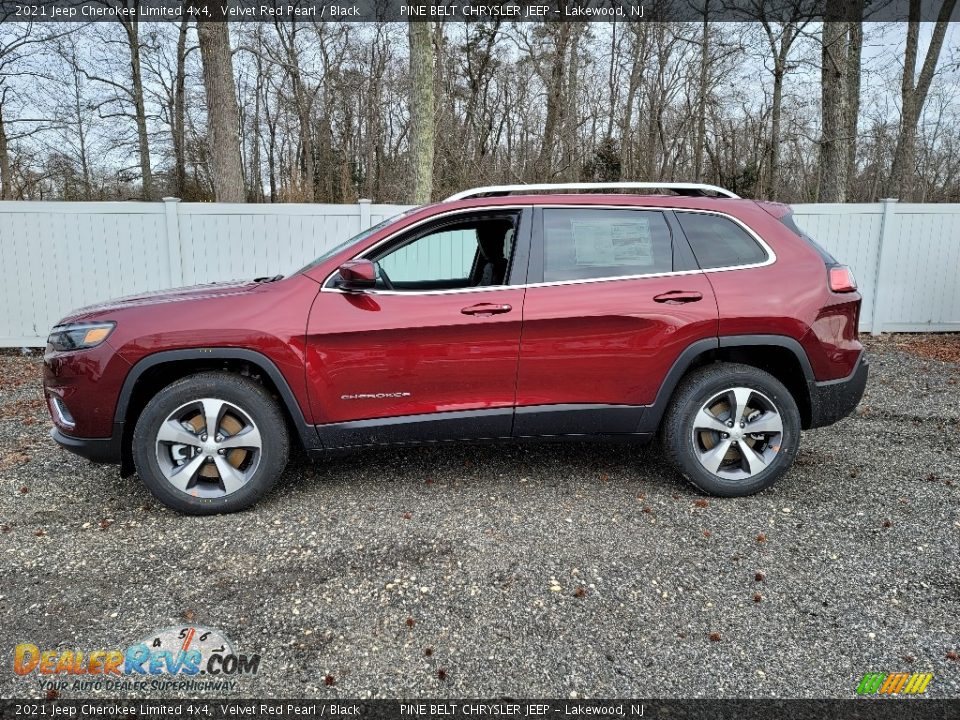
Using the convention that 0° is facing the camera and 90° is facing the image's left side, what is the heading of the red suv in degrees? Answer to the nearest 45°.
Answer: approximately 90°

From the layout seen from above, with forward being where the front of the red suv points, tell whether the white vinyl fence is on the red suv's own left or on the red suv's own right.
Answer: on the red suv's own right

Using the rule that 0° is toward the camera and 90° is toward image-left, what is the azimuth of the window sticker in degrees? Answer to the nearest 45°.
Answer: approximately 0°

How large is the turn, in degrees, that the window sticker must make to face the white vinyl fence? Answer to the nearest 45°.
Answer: approximately 135° to its right
